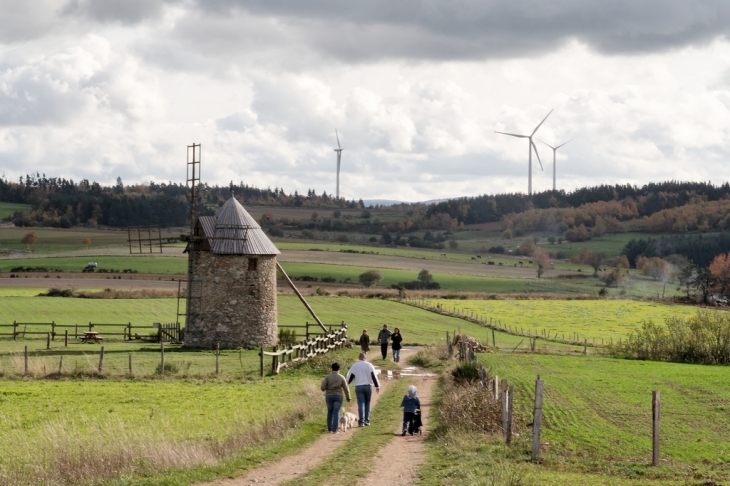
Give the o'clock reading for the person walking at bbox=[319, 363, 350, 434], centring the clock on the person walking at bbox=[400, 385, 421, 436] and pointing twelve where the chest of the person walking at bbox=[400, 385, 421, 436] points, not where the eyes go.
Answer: the person walking at bbox=[319, 363, 350, 434] is roughly at 9 o'clock from the person walking at bbox=[400, 385, 421, 436].

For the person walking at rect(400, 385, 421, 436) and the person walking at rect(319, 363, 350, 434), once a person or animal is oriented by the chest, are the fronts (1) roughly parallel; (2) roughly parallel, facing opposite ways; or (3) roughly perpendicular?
roughly parallel

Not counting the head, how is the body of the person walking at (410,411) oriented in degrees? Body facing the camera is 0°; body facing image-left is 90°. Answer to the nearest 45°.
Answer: approximately 180°

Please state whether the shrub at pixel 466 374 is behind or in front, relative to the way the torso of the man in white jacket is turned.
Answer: in front

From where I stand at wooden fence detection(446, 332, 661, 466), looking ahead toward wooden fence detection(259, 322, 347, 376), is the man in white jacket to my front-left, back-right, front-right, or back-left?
front-left

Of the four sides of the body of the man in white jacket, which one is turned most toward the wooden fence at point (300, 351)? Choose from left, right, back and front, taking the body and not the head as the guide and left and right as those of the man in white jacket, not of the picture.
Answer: front

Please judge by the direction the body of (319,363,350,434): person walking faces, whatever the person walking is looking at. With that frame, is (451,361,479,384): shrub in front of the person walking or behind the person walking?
in front

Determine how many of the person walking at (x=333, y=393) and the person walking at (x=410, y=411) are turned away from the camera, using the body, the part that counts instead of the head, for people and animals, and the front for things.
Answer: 2

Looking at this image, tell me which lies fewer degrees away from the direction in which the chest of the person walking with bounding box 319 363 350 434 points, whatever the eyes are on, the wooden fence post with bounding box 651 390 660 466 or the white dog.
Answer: the white dog

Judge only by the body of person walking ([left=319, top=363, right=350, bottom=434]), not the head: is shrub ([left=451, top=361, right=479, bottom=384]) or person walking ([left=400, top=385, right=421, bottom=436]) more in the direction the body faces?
the shrub

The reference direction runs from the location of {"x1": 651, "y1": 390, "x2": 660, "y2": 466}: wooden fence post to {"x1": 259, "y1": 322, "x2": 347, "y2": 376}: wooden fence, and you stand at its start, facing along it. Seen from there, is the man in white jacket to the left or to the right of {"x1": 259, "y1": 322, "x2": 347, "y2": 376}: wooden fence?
left

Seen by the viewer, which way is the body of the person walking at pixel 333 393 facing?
away from the camera

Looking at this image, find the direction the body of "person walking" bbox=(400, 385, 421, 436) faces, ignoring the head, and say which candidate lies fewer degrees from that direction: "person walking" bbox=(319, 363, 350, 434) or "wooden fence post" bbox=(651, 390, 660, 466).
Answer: the person walking

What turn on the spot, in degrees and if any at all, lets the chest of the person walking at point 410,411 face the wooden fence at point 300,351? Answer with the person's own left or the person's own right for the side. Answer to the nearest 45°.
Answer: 0° — they already face it

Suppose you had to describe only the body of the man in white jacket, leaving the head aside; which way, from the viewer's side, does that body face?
away from the camera
